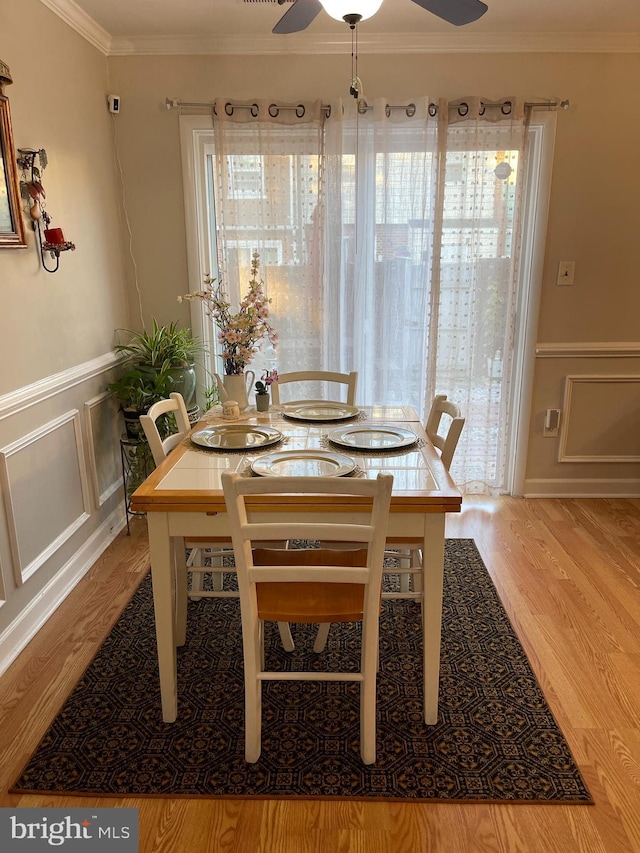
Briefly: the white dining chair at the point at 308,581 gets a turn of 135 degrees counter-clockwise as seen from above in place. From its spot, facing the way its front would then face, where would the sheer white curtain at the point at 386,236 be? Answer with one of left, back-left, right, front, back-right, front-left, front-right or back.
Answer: back-right

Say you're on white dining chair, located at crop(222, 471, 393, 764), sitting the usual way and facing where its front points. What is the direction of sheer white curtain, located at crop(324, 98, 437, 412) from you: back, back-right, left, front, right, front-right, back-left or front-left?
front

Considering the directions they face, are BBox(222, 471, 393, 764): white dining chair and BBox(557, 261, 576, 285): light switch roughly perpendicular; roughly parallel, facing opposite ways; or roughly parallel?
roughly parallel, facing opposite ways

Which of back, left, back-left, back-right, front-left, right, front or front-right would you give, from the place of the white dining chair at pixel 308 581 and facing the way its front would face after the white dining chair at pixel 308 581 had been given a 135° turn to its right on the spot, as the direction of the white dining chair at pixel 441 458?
left

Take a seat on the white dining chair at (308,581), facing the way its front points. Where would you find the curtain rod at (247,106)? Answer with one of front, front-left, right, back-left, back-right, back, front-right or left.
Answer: front

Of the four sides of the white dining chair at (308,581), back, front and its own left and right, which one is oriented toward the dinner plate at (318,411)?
front

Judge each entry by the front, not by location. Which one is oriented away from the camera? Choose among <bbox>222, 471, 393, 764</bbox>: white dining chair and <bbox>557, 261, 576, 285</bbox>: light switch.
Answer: the white dining chair

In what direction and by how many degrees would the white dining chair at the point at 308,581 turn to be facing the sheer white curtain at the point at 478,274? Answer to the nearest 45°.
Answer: approximately 45° to its right

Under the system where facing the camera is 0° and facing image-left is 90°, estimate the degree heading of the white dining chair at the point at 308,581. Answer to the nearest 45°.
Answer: approximately 180°

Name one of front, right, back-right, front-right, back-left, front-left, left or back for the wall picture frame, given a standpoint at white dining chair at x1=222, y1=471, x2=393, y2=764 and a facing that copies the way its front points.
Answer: front-left
